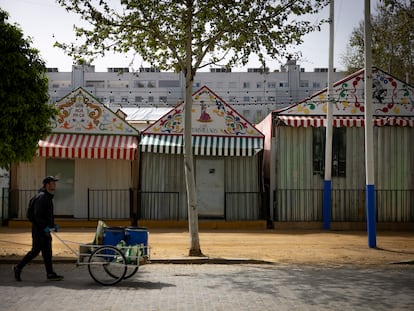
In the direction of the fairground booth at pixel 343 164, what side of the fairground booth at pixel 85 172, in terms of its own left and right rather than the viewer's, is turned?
left

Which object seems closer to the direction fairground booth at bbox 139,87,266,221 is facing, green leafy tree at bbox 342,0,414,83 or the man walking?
the man walking

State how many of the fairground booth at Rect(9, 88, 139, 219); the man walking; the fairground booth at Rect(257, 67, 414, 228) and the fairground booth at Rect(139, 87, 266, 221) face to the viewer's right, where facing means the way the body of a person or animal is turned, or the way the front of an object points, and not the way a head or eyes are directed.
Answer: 1

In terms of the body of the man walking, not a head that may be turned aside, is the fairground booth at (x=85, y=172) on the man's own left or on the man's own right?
on the man's own left

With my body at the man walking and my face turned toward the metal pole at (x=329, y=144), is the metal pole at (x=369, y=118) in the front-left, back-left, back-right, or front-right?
front-right

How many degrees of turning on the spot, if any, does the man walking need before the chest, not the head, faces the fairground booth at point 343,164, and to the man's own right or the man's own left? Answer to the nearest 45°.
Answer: approximately 45° to the man's own left

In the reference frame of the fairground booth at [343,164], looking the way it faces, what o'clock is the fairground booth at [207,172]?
the fairground booth at [207,172] is roughly at 3 o'clock from the fairground booth at [343,164].

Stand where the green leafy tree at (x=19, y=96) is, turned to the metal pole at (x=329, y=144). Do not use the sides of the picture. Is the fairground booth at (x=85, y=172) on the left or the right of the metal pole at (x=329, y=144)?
left

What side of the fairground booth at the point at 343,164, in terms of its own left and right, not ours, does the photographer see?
front

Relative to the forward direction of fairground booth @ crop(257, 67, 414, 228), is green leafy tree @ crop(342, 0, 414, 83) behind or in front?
behind

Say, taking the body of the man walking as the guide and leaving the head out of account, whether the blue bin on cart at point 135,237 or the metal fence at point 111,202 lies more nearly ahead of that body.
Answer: the blue bin on cart

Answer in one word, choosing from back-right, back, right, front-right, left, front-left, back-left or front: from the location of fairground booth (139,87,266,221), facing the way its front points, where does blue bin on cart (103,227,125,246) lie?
front

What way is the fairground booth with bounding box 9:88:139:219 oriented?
toward the camera

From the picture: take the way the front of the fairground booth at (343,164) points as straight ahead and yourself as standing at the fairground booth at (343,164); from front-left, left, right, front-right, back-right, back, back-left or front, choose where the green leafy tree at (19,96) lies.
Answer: front-right

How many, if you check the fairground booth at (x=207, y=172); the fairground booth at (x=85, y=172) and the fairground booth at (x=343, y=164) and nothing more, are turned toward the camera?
3
